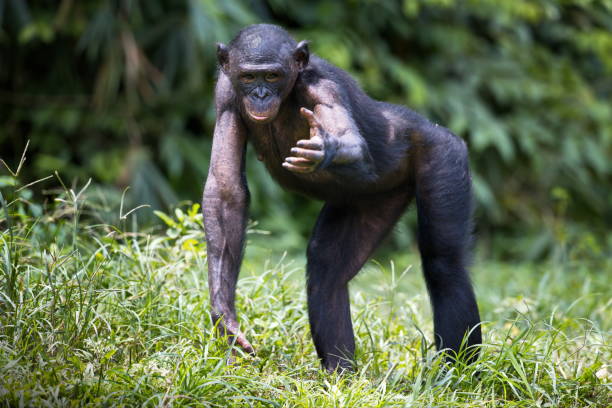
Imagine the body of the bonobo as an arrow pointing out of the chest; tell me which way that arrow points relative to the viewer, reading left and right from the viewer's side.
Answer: facing the viewer and to the left of the viewer
